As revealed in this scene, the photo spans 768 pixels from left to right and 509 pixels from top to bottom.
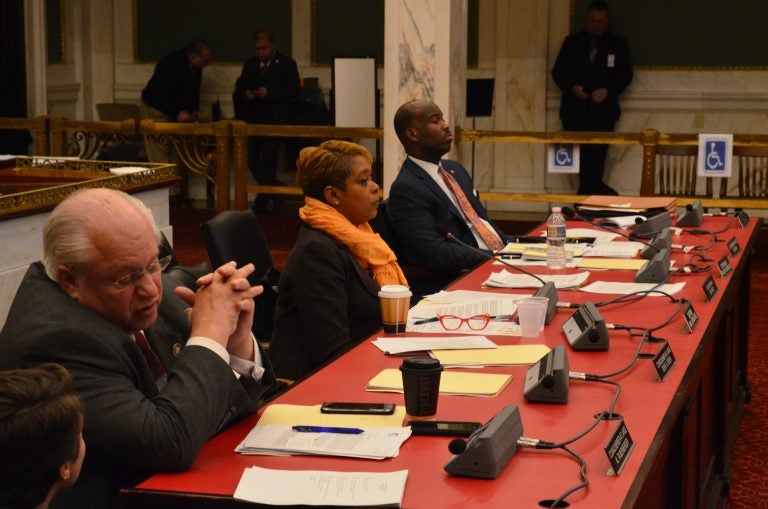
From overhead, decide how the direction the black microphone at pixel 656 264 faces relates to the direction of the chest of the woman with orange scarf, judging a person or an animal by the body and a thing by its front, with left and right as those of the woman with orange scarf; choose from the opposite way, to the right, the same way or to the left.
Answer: the opposite way

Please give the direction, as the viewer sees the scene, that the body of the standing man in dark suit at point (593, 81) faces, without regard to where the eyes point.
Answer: toward the camera

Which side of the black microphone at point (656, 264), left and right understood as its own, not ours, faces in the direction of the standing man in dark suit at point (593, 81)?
right

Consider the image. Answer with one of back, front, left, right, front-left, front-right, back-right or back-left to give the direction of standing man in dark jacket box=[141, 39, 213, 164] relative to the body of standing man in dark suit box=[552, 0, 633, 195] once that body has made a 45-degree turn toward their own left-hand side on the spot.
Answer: back-right

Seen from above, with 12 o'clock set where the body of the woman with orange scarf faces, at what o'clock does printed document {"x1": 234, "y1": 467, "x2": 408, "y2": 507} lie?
The printed document is roughly at 3 o'clock from the woman with orange scarf.

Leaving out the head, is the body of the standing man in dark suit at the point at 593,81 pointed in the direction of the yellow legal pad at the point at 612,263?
yes

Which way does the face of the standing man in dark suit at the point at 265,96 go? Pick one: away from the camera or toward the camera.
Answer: toward the camera

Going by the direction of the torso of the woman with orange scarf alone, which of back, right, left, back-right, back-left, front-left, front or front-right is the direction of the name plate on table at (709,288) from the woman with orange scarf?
front

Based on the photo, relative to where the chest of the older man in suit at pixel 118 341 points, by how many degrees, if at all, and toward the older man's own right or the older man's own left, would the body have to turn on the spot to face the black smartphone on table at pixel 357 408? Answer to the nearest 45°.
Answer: approximately 45° to the older man's own left

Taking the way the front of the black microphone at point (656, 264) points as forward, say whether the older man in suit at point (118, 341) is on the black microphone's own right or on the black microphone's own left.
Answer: on the black microphone's own left

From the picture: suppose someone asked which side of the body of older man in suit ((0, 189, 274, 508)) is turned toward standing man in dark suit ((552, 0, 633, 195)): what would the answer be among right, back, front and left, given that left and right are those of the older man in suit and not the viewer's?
left

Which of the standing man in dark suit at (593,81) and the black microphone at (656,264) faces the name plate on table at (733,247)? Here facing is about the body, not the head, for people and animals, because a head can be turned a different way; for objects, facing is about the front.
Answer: the standing man in dark suit

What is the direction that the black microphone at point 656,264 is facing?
to the viewer's left

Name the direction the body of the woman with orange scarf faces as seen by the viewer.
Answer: to the viewer's right

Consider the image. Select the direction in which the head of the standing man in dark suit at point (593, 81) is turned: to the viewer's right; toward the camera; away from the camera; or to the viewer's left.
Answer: toward the camera

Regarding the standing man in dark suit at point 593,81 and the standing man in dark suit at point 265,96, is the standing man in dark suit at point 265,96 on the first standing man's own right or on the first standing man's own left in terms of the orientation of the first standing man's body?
on the first standing man's own right

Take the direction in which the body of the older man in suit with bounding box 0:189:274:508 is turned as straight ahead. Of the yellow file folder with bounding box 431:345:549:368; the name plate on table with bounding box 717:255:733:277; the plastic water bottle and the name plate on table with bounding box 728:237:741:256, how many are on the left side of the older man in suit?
4
